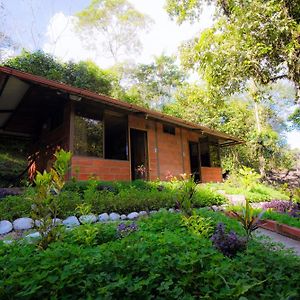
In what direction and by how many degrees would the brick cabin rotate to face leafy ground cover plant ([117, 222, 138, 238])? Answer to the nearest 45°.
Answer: approximately 45° to its right

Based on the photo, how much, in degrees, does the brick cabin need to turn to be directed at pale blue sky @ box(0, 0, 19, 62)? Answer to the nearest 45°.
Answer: approximately 180°

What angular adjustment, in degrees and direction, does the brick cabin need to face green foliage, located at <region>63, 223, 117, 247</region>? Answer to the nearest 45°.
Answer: approximately 45° to its right

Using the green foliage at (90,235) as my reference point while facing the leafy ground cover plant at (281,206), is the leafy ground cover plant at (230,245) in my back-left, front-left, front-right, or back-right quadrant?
front-right

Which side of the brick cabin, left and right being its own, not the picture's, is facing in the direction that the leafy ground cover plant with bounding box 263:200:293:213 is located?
front

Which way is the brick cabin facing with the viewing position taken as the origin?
facing the viewer and to the right of the viewer

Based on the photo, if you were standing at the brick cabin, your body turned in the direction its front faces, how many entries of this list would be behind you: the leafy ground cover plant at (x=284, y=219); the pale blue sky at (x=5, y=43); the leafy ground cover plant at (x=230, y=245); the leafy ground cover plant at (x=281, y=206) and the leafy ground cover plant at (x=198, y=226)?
1

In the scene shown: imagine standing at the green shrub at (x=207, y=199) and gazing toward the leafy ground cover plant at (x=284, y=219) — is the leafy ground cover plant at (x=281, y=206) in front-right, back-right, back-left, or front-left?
front-left

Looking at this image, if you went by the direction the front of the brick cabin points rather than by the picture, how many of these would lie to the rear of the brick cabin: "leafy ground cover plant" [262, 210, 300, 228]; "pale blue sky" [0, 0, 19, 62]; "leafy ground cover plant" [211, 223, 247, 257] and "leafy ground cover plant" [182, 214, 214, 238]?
1

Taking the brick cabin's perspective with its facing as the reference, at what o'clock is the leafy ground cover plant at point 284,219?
The leafy ground cover plant is roughly at 12 o'clock from the brick cabin.
